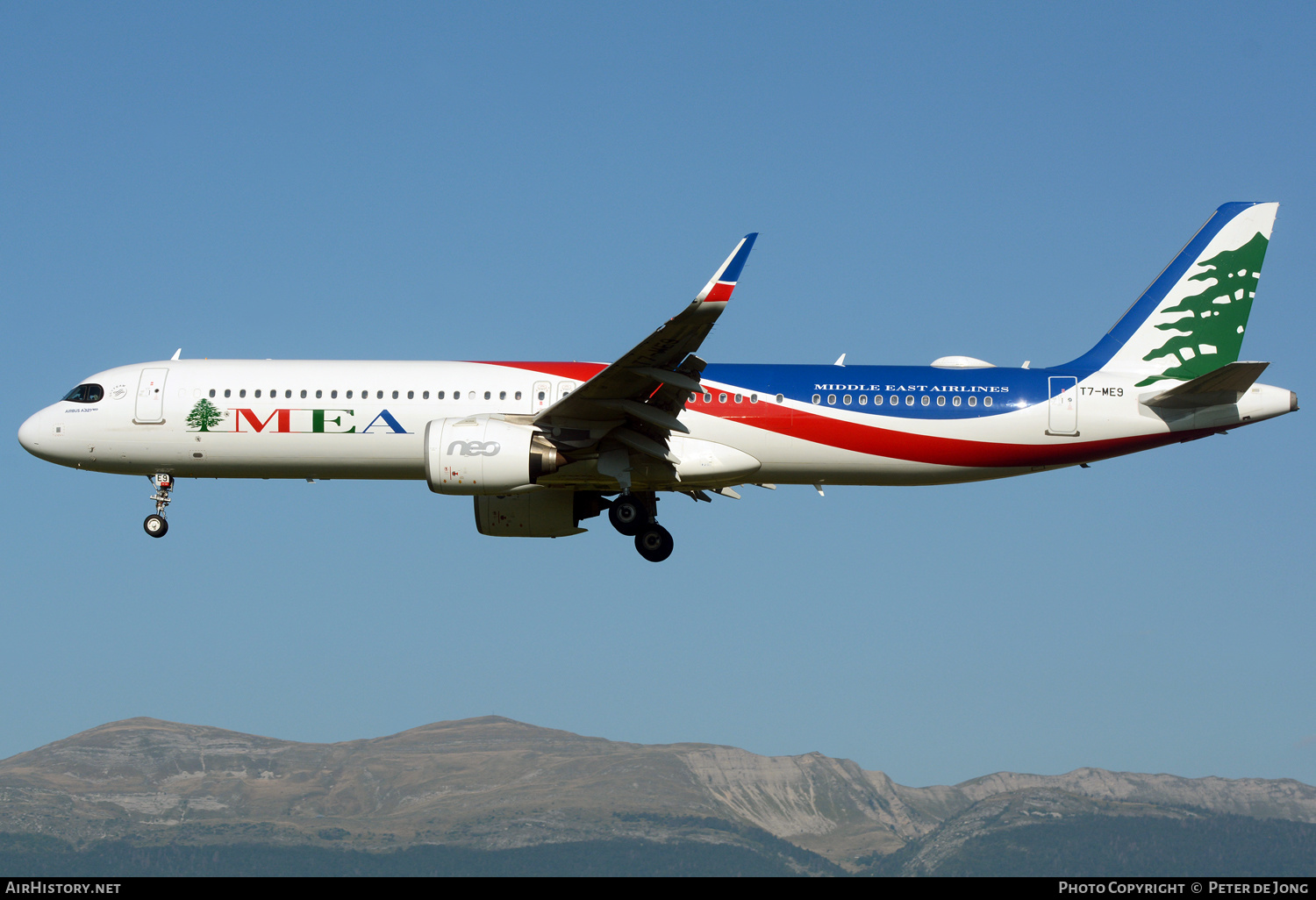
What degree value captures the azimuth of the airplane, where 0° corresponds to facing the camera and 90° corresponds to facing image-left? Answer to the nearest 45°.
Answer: approximately 90°
